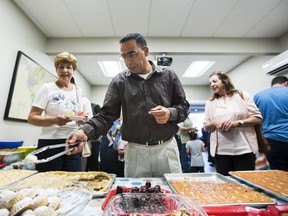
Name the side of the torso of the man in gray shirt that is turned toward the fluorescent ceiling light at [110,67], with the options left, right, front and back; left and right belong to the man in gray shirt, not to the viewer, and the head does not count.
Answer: back

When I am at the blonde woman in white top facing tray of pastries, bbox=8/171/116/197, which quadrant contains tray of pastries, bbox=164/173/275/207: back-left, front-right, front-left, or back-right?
front-left

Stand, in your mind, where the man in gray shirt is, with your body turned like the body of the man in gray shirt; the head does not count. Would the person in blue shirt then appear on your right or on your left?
on your left

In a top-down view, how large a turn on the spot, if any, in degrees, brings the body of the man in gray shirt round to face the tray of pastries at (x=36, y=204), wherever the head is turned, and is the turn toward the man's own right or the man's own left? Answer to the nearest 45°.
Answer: approximately 45° to the man's own right

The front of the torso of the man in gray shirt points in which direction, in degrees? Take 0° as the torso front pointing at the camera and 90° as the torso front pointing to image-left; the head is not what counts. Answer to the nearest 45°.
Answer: approximately 0°

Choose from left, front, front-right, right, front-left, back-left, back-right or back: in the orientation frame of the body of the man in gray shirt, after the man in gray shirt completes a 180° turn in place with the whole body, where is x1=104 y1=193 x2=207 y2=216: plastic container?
back

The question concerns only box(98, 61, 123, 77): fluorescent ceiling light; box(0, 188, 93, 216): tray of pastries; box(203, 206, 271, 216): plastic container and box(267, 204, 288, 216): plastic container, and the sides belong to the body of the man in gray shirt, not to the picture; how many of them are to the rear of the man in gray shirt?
1

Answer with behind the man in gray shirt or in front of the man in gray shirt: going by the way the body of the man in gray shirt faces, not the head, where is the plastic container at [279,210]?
in front

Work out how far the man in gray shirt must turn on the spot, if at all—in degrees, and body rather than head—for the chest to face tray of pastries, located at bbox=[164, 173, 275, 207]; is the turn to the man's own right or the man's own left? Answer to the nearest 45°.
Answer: approximately 45° to the man's own left

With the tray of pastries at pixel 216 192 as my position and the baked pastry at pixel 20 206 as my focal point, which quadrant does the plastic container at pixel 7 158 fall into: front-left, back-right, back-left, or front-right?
front-right

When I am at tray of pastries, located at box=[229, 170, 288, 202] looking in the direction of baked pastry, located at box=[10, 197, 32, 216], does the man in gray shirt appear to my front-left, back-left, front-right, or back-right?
front-right

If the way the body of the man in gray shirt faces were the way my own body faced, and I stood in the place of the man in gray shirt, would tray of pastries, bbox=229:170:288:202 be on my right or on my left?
on my left
